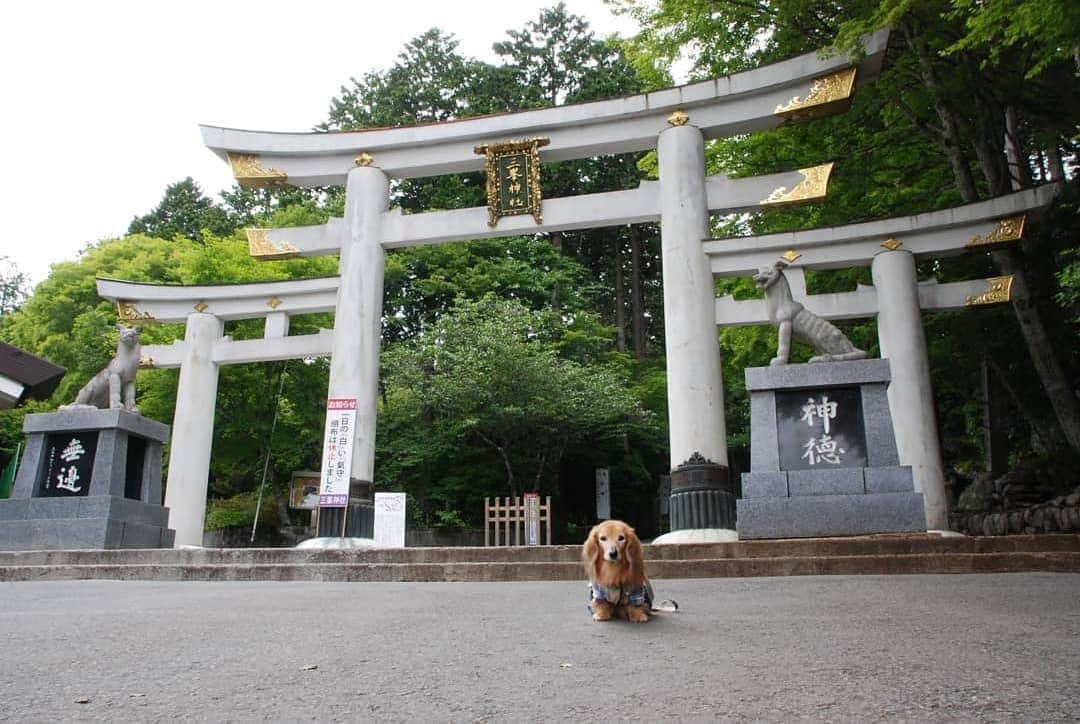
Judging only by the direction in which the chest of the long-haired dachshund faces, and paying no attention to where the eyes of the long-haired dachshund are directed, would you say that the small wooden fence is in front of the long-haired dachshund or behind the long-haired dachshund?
behind

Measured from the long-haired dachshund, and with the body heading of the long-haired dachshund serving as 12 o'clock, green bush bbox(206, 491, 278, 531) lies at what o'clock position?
The green bush is roughly at 5 o'clock from the long-haired dachshund.

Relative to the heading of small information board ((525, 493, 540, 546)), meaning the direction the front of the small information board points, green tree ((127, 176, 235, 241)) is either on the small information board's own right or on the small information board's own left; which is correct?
on the small information board's own right

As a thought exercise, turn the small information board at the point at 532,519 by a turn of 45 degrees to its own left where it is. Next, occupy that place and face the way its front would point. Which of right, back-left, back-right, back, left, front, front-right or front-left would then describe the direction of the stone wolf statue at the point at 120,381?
right

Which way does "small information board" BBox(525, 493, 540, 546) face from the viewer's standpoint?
toward the camera

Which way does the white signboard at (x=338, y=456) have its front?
toward the camera

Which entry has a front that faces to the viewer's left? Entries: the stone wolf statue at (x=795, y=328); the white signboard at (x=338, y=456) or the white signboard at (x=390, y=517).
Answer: the stone wolf statue

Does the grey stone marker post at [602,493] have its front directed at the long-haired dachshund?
yes

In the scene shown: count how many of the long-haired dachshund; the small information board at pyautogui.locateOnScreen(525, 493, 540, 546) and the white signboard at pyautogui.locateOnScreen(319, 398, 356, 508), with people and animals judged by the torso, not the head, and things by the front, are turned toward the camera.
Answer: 3

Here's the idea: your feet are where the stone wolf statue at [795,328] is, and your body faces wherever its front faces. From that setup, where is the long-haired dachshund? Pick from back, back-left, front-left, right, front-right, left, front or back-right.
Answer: left

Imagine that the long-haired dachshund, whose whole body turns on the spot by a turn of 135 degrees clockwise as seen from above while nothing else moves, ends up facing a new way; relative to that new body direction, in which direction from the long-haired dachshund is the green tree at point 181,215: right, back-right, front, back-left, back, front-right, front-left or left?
front

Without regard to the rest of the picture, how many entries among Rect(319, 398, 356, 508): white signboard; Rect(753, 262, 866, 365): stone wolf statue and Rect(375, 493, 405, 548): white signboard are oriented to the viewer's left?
1

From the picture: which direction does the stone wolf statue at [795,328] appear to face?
to the viewer's left

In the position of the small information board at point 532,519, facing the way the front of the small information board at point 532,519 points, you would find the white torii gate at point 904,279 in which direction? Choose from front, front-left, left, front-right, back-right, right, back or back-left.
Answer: front-left

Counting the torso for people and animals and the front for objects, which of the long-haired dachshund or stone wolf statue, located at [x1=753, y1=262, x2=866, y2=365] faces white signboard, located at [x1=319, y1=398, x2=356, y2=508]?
the stone wolf statue

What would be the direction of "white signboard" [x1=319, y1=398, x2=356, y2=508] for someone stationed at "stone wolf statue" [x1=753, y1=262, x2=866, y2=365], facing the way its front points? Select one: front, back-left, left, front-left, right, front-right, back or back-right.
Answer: front

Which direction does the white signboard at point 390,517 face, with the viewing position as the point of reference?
facing the viewer
